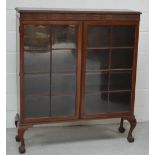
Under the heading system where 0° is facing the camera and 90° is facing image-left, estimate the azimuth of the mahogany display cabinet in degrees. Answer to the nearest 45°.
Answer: approximately 0°
